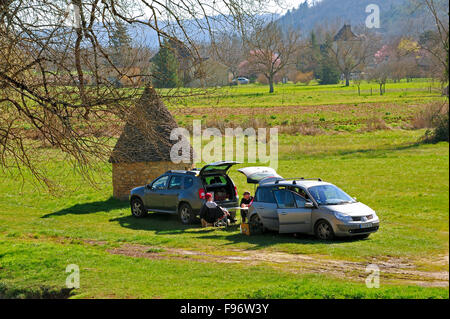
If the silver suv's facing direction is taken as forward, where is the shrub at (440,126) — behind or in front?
behind

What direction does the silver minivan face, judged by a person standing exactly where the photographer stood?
facing the viewer and to the right of the viewer

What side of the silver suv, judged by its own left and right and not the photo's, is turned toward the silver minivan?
back

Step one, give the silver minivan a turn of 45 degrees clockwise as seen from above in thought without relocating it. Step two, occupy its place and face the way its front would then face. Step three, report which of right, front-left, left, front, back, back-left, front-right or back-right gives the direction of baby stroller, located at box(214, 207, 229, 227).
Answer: back-right

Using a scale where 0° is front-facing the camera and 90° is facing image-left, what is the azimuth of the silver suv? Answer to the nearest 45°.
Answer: approximately 135°

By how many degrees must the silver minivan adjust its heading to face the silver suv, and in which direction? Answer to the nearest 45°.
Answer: approximately 180°

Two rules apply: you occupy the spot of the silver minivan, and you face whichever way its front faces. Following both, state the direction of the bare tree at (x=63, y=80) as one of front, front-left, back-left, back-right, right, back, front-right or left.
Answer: right

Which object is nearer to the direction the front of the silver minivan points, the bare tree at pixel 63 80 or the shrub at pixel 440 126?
the shrub

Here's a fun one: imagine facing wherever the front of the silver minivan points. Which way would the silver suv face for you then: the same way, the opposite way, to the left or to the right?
the opposite way
